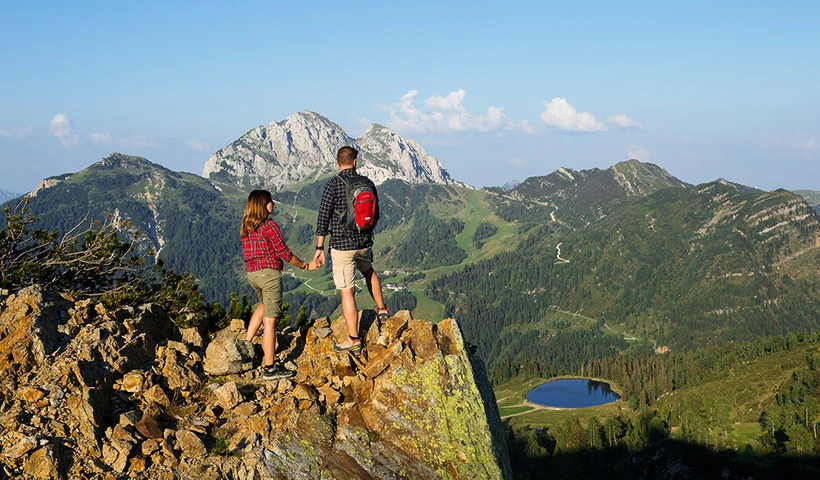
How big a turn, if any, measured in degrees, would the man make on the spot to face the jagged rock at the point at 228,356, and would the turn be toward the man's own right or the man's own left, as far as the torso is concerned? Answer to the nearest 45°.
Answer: approximately 45° to the man's own left

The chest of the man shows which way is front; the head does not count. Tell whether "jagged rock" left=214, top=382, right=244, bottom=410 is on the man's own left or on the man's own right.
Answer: on the man's own left

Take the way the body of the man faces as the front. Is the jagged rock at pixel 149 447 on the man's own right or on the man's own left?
on the man's own left

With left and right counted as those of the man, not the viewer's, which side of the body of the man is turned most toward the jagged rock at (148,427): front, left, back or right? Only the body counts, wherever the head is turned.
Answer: left

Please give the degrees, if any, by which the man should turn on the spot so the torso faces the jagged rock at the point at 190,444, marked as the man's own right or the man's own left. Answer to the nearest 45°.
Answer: approximately 90° to the man's own left

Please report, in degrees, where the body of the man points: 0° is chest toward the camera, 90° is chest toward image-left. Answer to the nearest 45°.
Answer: approximately 135°

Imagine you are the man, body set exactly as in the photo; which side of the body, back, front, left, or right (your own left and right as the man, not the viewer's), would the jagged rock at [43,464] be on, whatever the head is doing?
left

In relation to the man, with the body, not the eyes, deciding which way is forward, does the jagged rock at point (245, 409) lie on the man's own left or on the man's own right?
on the man's own left

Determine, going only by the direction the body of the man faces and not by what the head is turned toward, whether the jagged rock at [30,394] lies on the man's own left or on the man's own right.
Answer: on the man's own left

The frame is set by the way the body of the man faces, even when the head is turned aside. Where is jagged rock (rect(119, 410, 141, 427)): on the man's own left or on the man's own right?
on the man's own left

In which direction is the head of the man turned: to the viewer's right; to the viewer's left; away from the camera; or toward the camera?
away from the camera
